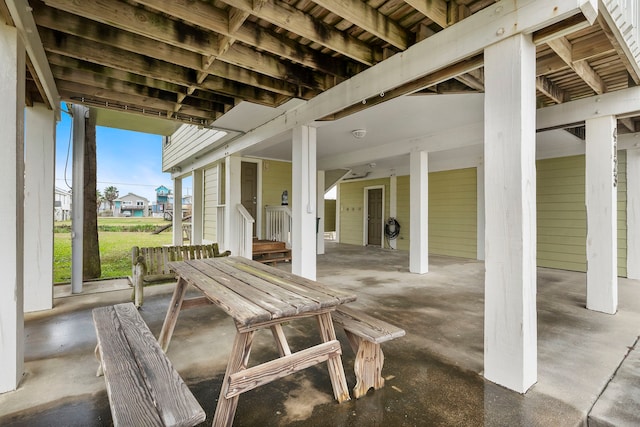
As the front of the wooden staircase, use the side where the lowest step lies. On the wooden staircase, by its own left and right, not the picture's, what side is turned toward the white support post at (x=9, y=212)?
front

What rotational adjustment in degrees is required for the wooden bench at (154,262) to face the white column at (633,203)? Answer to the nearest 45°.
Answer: approximately 45° to its left

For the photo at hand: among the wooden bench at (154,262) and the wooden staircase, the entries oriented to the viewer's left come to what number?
0

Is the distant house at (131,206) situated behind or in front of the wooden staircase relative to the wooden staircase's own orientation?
behind

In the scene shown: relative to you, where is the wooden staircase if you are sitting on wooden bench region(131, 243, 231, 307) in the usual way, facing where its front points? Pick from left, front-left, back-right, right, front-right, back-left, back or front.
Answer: left

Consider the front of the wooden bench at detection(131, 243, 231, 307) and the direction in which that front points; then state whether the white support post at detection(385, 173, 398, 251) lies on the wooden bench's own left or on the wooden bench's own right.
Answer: on the wooden bench's own left

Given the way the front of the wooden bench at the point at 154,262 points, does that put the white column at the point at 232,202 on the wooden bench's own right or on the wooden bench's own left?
on the wooden bench's own left

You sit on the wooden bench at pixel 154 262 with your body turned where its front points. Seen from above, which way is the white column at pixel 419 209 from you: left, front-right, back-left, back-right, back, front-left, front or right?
front-left

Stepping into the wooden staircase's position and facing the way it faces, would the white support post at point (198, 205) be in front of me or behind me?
behind

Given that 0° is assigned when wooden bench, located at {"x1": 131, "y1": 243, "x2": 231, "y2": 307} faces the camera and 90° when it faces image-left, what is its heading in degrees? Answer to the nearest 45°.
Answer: approximately 315°

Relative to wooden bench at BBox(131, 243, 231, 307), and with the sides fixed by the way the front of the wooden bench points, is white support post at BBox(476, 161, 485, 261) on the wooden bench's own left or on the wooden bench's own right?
on the wooden bench's own left

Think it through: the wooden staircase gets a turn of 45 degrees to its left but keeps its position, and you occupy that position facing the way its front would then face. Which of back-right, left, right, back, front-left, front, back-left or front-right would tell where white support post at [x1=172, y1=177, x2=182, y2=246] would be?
back

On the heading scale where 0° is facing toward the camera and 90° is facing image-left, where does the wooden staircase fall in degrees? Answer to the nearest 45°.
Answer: approximately 0°
